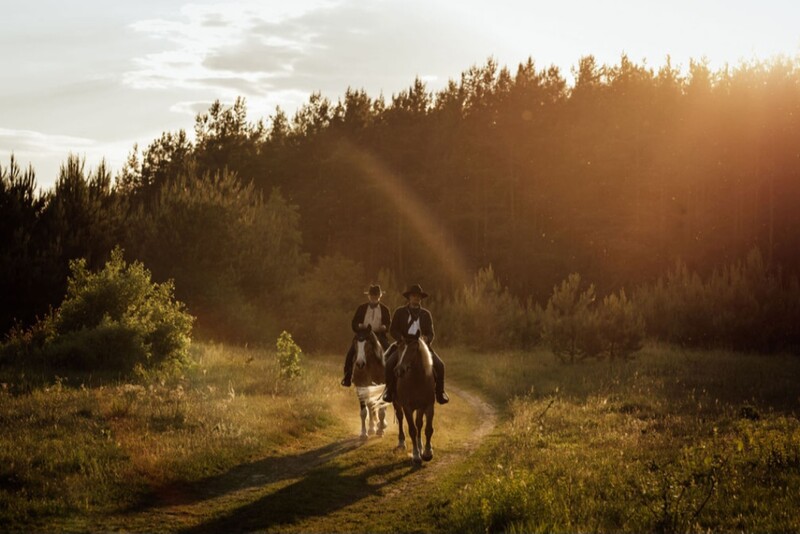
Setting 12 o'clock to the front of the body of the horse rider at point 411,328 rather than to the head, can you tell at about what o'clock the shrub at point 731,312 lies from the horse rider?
The shrub is roughly at 7 o'clock from the horse rider.

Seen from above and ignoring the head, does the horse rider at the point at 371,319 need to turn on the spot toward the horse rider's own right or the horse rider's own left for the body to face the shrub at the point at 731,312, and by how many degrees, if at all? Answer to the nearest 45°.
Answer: approximately 135° to the horse rider's own left

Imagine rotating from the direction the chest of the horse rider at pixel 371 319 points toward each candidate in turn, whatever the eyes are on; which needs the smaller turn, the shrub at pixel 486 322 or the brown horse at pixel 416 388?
the brown horse

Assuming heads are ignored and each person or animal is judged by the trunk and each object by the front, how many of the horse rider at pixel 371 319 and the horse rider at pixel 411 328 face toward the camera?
2

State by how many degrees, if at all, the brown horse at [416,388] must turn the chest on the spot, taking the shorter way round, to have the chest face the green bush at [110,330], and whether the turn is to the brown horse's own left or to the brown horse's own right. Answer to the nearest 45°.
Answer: approximately 135° to the brown horse's own right

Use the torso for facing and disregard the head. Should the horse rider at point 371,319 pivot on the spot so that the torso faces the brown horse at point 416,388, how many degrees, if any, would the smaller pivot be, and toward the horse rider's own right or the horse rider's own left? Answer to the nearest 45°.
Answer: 0° — they already face it

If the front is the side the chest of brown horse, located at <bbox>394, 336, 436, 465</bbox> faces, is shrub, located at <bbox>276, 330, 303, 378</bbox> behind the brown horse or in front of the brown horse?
behind
